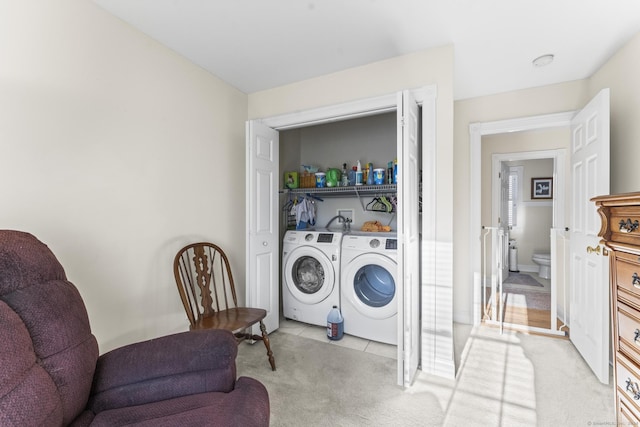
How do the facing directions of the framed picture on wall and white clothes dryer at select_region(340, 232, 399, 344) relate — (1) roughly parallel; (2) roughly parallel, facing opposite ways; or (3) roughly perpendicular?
roughly parallel

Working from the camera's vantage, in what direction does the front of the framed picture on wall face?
facing the viewer

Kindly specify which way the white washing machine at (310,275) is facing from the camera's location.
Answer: facing the viewer and to the left of the viewer

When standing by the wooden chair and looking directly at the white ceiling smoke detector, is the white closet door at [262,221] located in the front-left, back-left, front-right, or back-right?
front-left

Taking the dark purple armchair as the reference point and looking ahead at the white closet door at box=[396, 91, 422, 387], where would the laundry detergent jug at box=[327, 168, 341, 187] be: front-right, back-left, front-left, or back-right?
front-left

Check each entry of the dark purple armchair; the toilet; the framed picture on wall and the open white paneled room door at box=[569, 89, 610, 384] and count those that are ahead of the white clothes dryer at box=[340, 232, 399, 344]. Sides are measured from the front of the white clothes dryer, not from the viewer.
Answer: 1

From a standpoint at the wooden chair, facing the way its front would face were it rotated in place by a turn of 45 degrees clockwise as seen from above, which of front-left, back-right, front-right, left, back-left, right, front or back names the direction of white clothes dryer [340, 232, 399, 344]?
left

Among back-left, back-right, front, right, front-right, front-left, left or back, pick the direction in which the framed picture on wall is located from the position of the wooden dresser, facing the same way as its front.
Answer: back-right

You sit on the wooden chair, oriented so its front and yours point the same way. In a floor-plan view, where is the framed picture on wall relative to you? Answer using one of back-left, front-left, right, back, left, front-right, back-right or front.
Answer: front-left
